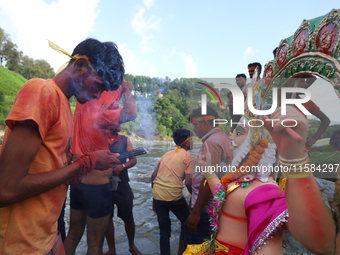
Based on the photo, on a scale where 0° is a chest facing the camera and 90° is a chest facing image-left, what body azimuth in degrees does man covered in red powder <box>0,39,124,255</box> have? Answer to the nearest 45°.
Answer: approximately 270°

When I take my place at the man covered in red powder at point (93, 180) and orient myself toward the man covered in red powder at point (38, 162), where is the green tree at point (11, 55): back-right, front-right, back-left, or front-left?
back-right

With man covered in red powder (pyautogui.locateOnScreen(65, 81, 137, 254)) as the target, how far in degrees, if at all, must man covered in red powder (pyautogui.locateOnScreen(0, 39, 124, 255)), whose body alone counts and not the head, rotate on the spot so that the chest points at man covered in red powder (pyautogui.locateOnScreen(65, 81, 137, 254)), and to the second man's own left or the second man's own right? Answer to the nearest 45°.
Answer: approximately 90° to the second man's own left

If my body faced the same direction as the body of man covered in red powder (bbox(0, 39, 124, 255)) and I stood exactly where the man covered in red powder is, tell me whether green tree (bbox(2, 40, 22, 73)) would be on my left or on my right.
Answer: on my left

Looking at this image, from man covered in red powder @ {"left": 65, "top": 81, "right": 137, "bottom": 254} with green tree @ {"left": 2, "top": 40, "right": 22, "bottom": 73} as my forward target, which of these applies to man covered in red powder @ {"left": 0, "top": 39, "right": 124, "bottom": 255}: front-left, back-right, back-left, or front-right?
back-left
